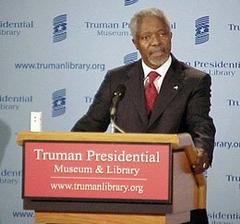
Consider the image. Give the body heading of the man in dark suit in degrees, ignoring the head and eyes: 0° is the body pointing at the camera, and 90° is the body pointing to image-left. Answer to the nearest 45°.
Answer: approximately 0°

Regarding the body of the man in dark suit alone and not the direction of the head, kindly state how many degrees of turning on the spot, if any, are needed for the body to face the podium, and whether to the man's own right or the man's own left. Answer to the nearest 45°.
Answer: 0° — they already face it
